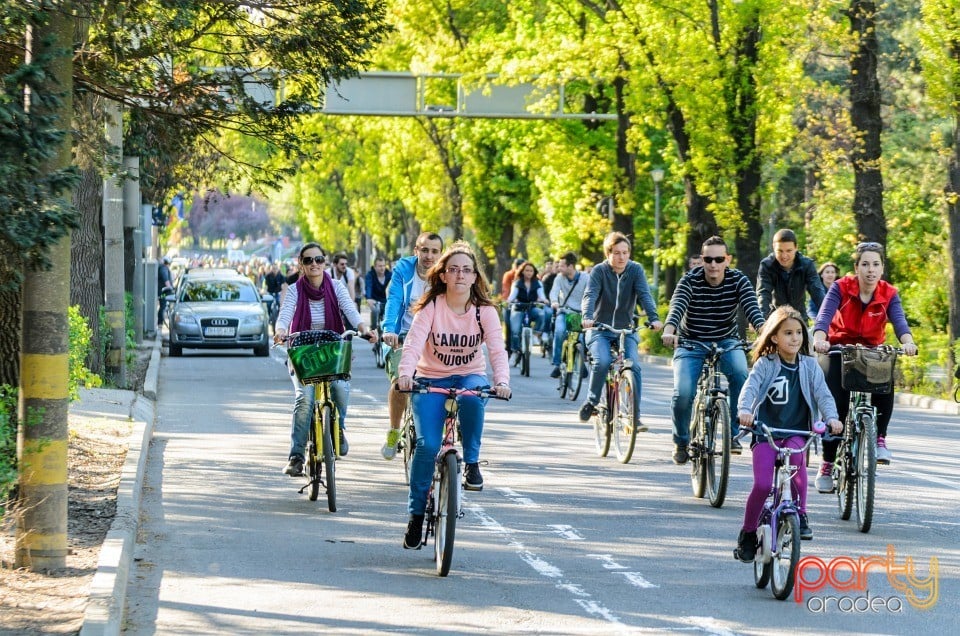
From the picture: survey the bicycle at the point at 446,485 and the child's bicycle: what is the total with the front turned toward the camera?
2

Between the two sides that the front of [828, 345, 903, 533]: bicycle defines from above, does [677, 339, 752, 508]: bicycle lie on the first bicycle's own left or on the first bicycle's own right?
on the first bicycle's own right

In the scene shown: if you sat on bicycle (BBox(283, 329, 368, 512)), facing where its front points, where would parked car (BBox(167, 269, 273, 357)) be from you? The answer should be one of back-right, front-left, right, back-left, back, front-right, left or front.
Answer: back

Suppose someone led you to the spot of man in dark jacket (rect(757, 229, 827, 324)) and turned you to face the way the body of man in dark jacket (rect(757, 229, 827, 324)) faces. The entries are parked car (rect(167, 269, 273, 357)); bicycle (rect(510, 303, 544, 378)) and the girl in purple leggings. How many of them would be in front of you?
1

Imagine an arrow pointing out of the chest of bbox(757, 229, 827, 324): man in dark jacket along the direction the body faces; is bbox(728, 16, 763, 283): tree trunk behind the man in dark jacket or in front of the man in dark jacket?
behind

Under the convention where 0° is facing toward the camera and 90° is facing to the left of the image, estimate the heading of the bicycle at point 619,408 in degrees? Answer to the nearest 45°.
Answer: approximately 0°

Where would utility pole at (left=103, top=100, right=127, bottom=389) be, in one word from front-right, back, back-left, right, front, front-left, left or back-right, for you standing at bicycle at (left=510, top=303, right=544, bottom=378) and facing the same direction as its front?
front-right

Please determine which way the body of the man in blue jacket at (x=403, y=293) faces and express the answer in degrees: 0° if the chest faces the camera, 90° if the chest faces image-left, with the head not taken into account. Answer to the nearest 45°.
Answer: approximately 0°

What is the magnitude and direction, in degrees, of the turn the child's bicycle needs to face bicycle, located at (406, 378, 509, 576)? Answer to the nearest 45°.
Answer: approximately 90° to its right

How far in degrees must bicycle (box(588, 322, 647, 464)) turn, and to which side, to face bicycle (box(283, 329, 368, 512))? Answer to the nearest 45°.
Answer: approximately 45° to its right
